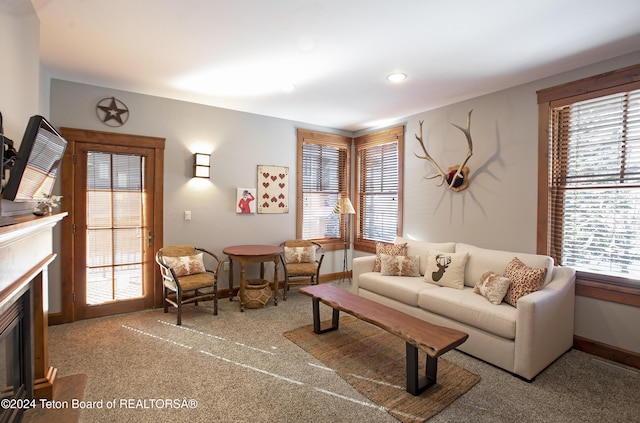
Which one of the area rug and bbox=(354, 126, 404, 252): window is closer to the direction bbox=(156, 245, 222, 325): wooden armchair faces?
the area rug

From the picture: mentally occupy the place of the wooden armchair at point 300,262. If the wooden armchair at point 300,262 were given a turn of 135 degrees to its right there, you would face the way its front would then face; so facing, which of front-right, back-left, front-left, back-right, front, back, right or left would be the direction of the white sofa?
back

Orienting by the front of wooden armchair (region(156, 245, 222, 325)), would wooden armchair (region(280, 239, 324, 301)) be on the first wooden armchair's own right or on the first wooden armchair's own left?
on the first wooden armchair's own left

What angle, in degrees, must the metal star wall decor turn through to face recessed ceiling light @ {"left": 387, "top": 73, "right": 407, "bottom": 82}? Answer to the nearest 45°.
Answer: approximately 45° to its left

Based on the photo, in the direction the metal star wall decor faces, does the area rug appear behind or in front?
in front

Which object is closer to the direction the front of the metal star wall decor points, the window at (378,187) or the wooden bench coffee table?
the wooden bench coffee table

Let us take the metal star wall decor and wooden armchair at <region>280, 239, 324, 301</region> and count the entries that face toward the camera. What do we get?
2
